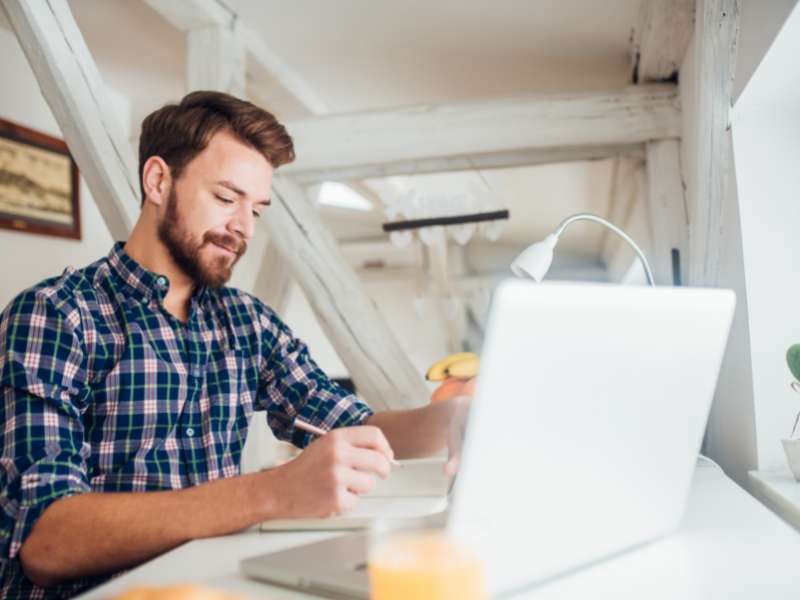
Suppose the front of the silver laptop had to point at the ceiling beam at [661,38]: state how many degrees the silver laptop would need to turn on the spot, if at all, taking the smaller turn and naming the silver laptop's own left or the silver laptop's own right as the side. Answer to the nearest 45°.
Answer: approximately 45° to the silver laptop's own right

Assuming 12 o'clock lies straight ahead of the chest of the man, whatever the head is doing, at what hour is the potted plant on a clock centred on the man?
The potted plant is roughly at 11 o'clock from the man.

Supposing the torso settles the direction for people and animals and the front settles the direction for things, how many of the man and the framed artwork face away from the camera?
0

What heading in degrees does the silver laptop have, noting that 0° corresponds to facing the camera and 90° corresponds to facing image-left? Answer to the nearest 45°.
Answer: approximately 135°

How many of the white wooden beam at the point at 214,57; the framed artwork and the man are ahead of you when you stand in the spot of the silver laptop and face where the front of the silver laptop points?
3

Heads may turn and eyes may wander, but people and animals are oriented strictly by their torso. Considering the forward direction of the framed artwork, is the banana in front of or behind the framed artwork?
in front

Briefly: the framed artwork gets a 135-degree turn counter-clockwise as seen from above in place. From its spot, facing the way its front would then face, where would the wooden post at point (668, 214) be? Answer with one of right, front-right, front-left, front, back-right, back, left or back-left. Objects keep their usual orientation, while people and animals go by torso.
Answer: back-right

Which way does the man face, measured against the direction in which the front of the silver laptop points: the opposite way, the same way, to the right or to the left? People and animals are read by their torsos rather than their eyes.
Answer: the opposite way

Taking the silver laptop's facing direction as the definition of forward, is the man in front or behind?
in front

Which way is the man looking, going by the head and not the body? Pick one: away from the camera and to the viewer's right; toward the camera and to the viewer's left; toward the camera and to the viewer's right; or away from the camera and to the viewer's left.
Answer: toward the camera and to the viewer's right

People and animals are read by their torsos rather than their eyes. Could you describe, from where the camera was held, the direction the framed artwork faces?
facing the viewer and to the right of the viewer

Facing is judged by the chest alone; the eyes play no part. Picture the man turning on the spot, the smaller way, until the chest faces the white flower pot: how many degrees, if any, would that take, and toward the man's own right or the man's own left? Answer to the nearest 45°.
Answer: approximately 45° to the man's own left
